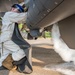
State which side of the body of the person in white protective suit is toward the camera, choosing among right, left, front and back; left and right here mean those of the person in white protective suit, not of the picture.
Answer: right
